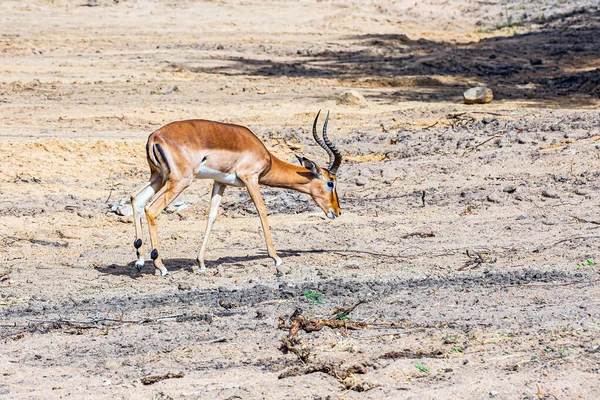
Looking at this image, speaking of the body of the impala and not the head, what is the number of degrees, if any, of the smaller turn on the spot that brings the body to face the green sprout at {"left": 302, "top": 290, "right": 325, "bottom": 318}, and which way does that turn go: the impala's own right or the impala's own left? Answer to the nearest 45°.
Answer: approximately 45° to the impala's own right

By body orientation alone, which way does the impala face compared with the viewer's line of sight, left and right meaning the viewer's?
facing to the right of the viewer

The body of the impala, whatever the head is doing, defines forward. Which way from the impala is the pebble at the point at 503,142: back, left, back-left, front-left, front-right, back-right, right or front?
front-left

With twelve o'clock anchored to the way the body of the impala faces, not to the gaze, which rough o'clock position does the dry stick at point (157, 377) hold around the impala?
The dry stick is roughly at 3 o'clock from the impala.

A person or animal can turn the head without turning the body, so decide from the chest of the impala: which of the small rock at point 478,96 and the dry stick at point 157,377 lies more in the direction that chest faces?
the small rock

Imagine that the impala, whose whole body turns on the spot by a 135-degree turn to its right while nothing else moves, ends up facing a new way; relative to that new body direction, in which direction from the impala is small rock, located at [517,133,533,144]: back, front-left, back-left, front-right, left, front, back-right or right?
back

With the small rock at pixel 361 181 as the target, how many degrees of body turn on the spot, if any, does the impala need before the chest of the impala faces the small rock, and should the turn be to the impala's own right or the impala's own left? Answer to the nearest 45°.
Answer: approximately 45° to the impala's own left

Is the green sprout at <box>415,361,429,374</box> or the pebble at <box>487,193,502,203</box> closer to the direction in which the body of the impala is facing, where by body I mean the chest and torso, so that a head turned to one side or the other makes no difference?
the pebble

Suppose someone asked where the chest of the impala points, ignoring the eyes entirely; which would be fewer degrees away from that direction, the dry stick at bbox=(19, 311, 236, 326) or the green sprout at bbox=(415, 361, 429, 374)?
the green sprout

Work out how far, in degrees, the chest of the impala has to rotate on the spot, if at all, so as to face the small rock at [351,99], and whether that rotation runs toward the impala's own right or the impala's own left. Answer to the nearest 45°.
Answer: approximately 90° to the impala's own left

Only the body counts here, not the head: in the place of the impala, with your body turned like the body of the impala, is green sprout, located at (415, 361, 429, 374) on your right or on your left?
on your right
